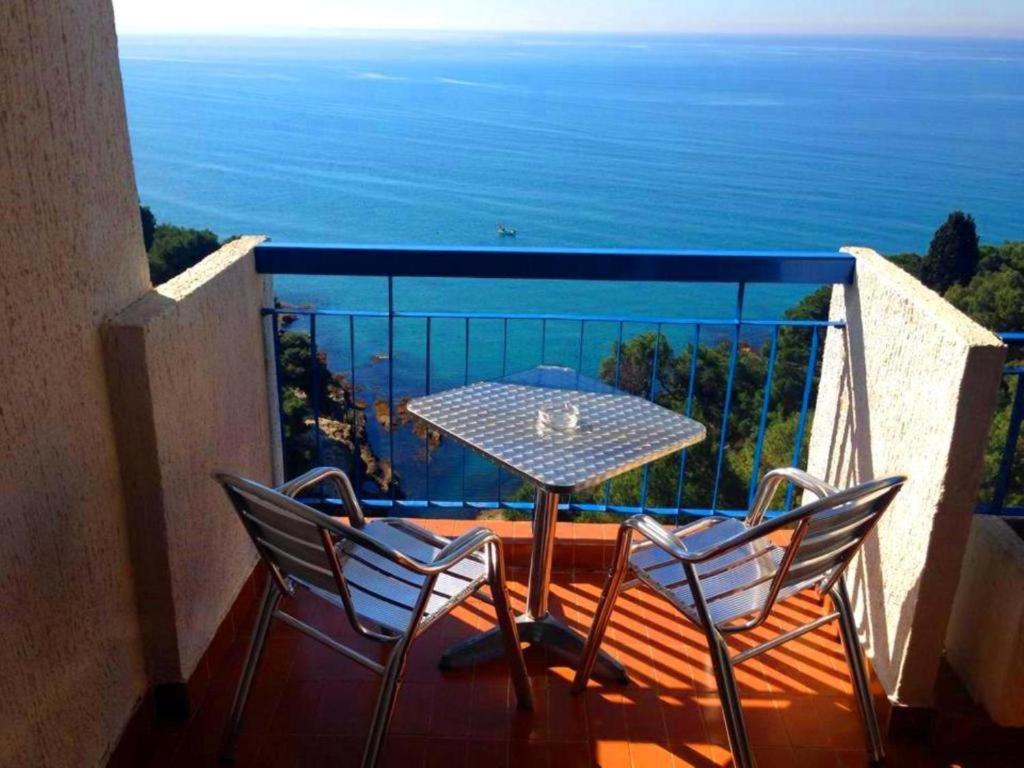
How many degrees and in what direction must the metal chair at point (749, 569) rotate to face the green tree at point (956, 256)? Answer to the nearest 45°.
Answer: approximately 45° to its right

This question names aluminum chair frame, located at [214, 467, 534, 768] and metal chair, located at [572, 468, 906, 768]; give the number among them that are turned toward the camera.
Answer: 0

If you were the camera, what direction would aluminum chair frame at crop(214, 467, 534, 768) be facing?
facing away from the viewer and to the right of the viewer

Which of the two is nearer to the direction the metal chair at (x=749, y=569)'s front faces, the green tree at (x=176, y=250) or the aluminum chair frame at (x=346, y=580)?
the green tree

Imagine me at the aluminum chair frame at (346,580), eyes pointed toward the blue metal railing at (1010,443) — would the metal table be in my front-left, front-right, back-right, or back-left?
front-left

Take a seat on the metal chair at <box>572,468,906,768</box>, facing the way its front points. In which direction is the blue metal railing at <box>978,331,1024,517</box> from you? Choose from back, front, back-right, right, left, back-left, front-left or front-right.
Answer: right

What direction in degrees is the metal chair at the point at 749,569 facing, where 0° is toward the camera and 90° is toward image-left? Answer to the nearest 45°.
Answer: approximately 135°

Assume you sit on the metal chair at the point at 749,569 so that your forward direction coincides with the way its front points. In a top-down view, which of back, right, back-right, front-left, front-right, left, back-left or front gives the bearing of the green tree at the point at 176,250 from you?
front

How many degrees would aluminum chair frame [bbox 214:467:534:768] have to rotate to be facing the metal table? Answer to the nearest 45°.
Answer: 0° — it already faces it

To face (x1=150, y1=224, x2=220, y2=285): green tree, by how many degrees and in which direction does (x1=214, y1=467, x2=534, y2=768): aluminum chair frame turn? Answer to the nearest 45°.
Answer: approximately 45° to its left

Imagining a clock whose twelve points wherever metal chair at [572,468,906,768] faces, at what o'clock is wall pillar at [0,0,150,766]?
The wall pillar is roughly at 10 o'clock from the metal chair.

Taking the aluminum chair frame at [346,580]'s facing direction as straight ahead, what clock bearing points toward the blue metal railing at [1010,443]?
The blue metal railing is roughly at 1 o'clock from the aluminum chair frame.
